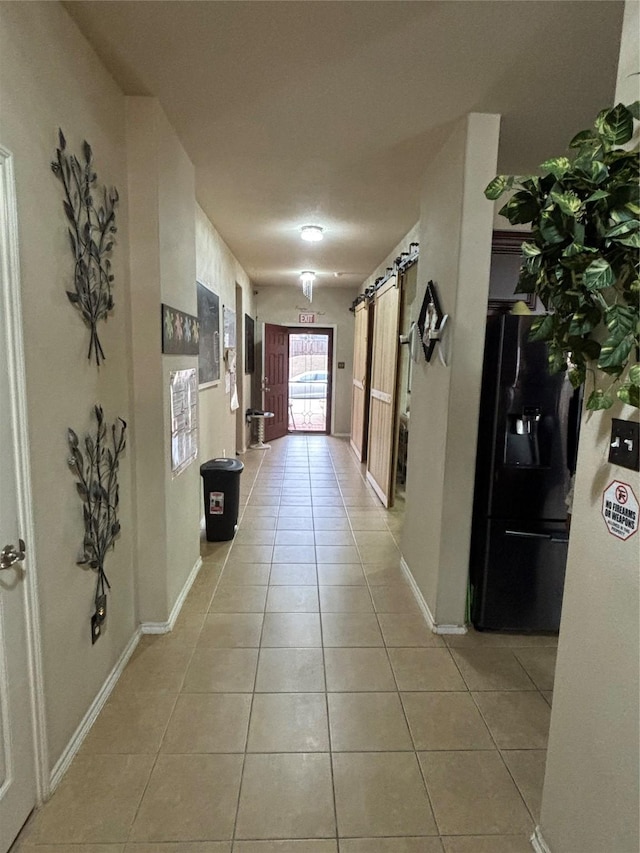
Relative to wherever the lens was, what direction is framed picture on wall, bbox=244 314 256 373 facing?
facing to the right of the viewer

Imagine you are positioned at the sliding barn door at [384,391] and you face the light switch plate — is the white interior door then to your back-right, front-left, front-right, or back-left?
front-right

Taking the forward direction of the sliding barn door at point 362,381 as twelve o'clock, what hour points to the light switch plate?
The light switch plate is roughly at 9 o'clock from the sliding barn door.

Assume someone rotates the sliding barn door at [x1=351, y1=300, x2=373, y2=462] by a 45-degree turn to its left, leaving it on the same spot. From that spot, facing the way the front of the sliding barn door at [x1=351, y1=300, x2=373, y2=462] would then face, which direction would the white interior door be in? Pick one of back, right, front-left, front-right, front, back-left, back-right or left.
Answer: front-left

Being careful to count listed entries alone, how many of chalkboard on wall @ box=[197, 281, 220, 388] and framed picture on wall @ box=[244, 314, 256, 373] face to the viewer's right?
2

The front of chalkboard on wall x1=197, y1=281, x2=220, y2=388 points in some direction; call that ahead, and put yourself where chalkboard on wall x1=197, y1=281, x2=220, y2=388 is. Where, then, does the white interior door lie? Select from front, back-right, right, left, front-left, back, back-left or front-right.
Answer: right

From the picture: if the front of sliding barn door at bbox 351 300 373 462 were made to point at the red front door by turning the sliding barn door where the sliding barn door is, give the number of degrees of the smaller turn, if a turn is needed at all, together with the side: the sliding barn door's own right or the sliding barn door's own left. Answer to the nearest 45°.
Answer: approximately 45° to the sliding barn door's own right

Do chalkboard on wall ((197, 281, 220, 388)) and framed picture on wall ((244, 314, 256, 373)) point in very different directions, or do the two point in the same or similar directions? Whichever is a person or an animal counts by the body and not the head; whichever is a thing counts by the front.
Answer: same or similar directions

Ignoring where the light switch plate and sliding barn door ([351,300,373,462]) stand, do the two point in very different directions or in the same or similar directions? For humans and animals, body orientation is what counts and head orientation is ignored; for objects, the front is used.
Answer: same or similar directions

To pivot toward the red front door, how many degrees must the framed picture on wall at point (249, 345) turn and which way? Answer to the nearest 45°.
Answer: approximately 45° to its left

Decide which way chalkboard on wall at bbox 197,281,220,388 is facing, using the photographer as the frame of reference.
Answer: facing to the right of the viewer

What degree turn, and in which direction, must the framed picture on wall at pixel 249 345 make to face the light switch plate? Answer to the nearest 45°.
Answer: approximately 90° to its right

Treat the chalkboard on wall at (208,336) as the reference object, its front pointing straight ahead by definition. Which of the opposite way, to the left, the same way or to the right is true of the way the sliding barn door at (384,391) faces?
the opposite way

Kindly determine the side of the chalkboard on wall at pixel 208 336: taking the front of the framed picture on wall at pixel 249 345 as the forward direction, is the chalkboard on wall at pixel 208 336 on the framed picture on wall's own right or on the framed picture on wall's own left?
on the framed picture on wall's own right

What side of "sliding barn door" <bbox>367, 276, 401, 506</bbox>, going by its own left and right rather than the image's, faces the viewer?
left

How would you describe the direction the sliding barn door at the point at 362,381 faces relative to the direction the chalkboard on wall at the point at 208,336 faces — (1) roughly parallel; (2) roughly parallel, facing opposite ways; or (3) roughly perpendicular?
roughly parallel, facing opposite ways

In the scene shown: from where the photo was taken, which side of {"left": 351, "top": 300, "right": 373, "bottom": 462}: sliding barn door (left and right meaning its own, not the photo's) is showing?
left

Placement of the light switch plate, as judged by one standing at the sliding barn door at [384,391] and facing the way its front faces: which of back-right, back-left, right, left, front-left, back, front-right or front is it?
left
